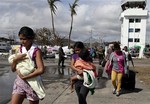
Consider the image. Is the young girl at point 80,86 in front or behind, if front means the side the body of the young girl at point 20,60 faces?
behind

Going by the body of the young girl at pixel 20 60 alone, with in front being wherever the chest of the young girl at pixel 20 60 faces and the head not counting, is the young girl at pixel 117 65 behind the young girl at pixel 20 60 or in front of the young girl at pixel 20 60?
behind
